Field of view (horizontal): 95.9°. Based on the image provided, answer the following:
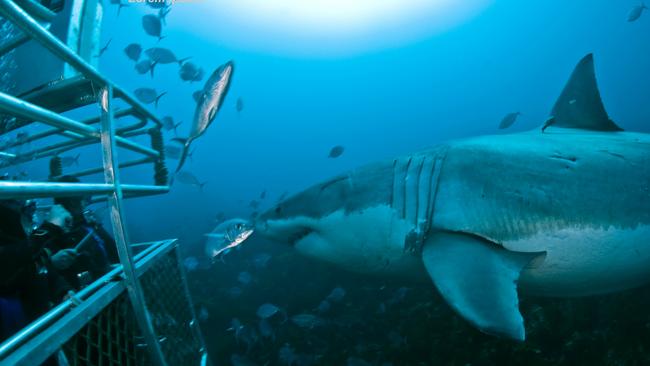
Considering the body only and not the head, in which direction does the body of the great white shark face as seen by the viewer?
to the viewer's left

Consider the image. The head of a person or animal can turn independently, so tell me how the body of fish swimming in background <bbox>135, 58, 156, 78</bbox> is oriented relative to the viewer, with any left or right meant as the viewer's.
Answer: facing to the left of the viewer

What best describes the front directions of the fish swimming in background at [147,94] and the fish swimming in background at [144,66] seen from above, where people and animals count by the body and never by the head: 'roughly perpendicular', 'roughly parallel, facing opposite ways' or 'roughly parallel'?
roughly parallel

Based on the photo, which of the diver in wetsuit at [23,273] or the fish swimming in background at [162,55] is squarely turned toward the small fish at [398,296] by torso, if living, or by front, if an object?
the diver in wetsuit

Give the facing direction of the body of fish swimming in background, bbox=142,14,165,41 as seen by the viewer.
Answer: to the viewer's left

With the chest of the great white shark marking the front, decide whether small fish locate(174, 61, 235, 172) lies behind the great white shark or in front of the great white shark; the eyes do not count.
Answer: in front

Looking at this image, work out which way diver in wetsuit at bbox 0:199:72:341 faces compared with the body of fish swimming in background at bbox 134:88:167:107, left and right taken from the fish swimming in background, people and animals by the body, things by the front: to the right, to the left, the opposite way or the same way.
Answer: the opposite way

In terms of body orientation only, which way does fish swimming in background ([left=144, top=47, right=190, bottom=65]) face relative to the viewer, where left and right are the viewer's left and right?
facing to the left of the viewer

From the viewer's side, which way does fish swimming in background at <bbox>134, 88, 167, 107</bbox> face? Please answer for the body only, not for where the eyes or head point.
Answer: to the viewer's left

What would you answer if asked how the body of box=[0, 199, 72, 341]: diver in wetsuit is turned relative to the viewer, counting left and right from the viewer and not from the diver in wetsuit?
facing to the right of the viewer
